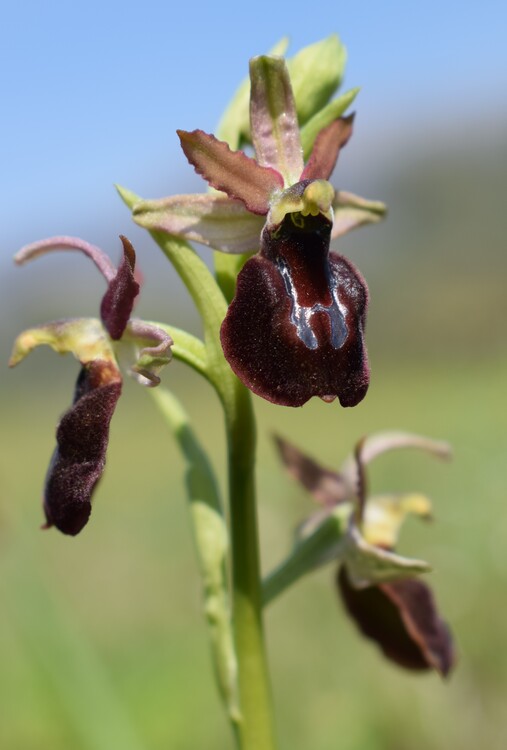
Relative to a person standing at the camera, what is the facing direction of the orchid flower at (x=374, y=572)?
facing to the right of the viewer
